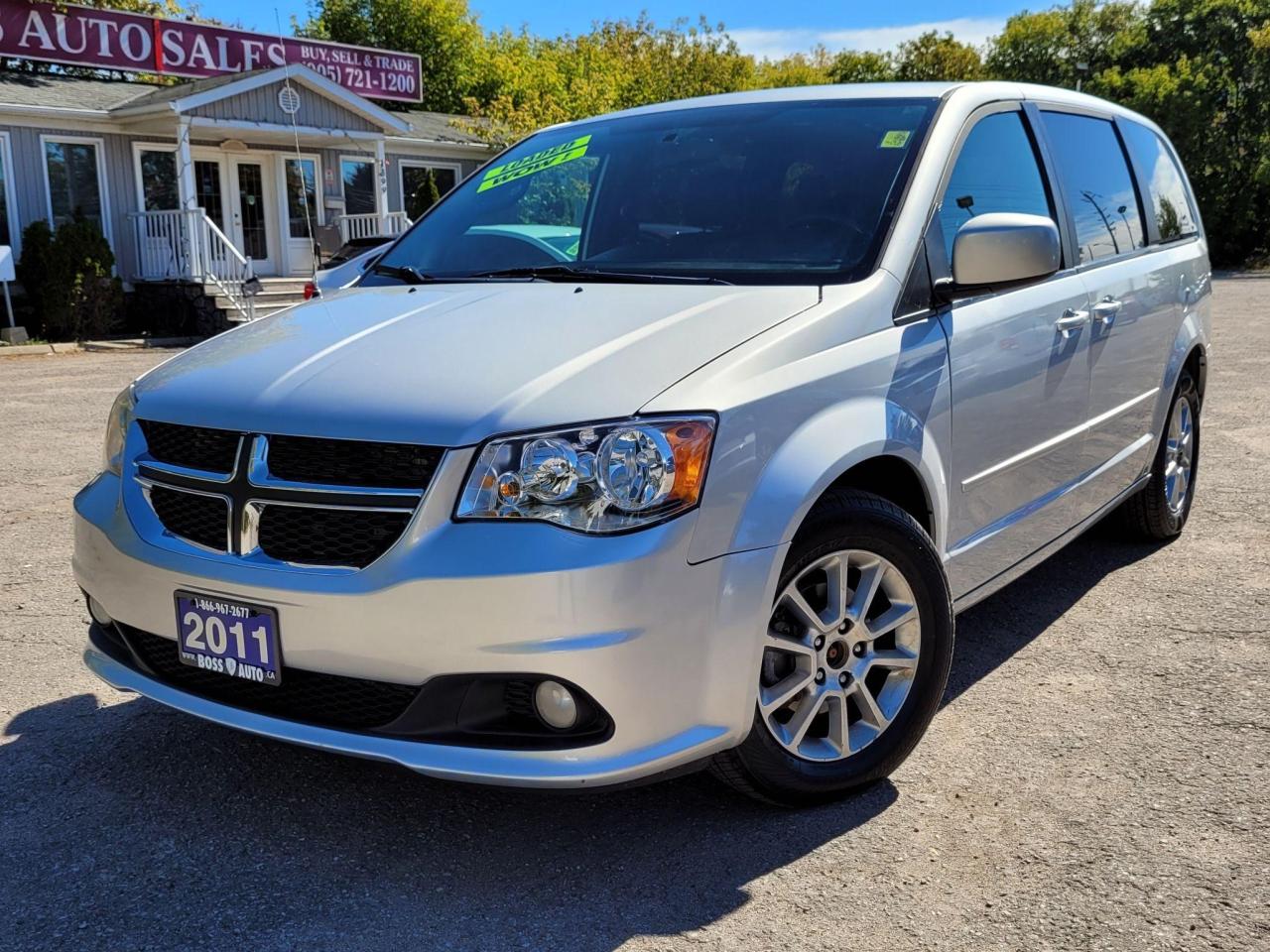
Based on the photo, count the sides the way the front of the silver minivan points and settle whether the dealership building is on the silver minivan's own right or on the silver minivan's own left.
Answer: on the silver minivan's own right

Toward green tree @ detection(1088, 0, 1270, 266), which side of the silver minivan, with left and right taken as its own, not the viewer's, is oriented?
back

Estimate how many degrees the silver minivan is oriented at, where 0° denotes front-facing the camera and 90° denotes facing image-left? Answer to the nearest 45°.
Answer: approximately 45°

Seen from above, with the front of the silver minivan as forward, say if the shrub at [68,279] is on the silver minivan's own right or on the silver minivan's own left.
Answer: on the silver minivan's own right

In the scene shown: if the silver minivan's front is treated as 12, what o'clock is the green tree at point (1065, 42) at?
The green tree is roughly at 5 o'clock from the silver minivan.

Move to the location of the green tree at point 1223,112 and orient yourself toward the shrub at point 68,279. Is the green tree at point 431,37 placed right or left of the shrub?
right

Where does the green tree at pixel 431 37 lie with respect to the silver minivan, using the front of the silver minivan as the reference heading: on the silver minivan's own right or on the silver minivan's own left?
on the silver minivan's own right
